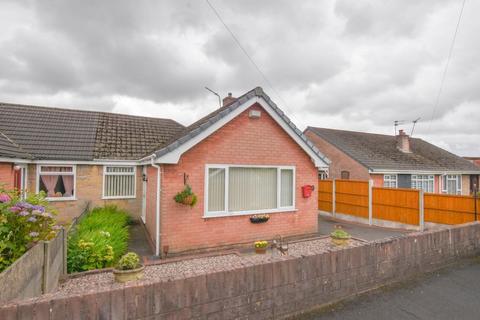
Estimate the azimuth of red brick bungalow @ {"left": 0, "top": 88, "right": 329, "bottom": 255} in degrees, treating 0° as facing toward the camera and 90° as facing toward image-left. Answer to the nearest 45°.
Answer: approximately 315°

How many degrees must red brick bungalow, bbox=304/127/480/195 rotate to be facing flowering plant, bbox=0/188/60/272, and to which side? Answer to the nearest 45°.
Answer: approximately 45° to its right

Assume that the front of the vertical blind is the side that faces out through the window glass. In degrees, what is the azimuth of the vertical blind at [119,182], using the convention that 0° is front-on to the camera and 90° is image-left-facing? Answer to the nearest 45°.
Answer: approximately 0°

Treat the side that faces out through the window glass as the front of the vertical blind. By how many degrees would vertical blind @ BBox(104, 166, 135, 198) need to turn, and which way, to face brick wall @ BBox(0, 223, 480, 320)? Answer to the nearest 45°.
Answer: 0° — it already faces it

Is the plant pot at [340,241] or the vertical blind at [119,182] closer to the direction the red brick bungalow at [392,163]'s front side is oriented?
the plant pot

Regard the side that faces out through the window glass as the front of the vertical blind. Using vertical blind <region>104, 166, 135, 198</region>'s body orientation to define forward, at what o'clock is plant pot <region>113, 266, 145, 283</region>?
The plant pot is roughly at 12 o'clock from the vertical blind.

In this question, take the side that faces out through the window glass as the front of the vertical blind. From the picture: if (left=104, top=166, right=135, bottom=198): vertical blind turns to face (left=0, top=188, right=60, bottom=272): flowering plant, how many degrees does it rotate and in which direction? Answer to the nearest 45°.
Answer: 0° — it already faces it

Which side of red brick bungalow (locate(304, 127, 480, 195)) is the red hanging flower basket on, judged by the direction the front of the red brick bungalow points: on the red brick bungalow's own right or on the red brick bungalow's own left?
on the red brick bungalow's own right

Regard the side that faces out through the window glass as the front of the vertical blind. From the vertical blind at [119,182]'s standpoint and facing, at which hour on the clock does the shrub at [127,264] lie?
The shrub is roughly at 12 o'clock from the vertical blind.
